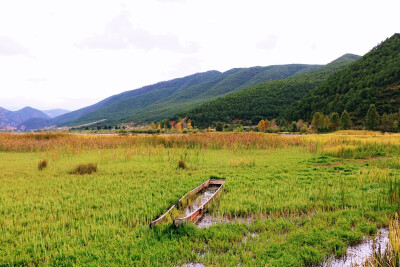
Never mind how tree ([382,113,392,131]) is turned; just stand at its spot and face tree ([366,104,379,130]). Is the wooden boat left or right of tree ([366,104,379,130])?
left
